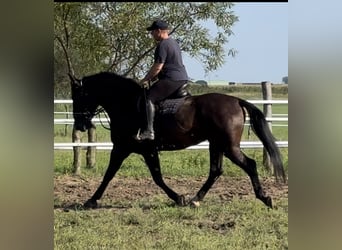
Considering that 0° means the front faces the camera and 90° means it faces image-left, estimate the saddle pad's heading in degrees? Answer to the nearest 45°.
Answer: approximately 90°

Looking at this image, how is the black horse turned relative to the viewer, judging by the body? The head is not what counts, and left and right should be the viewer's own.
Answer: facing to the left of the viewer

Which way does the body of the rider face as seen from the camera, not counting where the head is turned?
to the viewer's left

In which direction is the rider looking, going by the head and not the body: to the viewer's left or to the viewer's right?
to the viewer's left

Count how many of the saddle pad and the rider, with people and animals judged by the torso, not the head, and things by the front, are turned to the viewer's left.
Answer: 2
